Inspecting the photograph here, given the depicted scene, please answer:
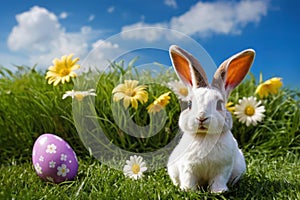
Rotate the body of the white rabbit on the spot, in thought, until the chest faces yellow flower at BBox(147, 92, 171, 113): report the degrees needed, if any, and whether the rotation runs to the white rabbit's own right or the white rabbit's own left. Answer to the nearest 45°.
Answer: approximately 135° to the white rabbit's own right

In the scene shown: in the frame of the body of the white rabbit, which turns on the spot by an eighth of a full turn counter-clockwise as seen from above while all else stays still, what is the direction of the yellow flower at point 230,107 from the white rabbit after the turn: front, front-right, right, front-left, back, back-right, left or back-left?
back-left

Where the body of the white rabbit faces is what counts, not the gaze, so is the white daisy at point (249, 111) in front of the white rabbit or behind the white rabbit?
behind

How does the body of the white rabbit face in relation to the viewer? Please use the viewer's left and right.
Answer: facing the viewer

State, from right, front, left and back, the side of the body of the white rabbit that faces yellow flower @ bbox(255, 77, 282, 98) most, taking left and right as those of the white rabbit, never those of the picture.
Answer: back

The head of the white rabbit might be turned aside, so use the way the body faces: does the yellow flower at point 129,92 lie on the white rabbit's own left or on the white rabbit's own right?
on the white rabbit's own right

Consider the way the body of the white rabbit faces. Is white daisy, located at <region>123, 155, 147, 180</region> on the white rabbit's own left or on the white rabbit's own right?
on the white rabbit's own right
